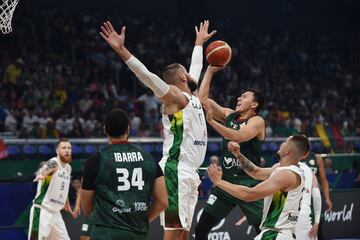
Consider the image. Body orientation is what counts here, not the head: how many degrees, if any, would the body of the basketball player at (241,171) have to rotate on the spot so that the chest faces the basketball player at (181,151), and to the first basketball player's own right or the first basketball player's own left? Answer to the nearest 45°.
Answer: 0° — they already face them

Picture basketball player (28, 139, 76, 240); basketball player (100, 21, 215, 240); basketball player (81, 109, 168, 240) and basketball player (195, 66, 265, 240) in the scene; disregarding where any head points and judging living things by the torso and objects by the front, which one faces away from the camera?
basketball player (81, 109, 168, 240)

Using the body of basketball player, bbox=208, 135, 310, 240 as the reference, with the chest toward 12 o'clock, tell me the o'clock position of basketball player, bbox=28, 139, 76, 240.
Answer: basketball player, bbox=28, 139, 76, 240 is roughly at 12 o'clock from basketball player, bbox=208, 135, 310, 240.

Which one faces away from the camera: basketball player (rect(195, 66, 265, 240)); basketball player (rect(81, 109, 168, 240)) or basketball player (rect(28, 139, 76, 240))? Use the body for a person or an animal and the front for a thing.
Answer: basketball player (rect(81, 109, 168, 240))

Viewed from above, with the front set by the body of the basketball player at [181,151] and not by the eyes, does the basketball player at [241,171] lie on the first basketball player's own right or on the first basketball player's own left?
on the first basketball player's own left

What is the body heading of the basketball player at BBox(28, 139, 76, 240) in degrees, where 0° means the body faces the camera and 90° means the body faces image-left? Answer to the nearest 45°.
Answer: approximately 315°

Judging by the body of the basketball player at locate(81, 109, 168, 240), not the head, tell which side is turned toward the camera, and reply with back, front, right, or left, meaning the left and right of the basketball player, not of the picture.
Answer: back

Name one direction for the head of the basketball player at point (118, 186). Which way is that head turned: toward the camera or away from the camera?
away from the camera
